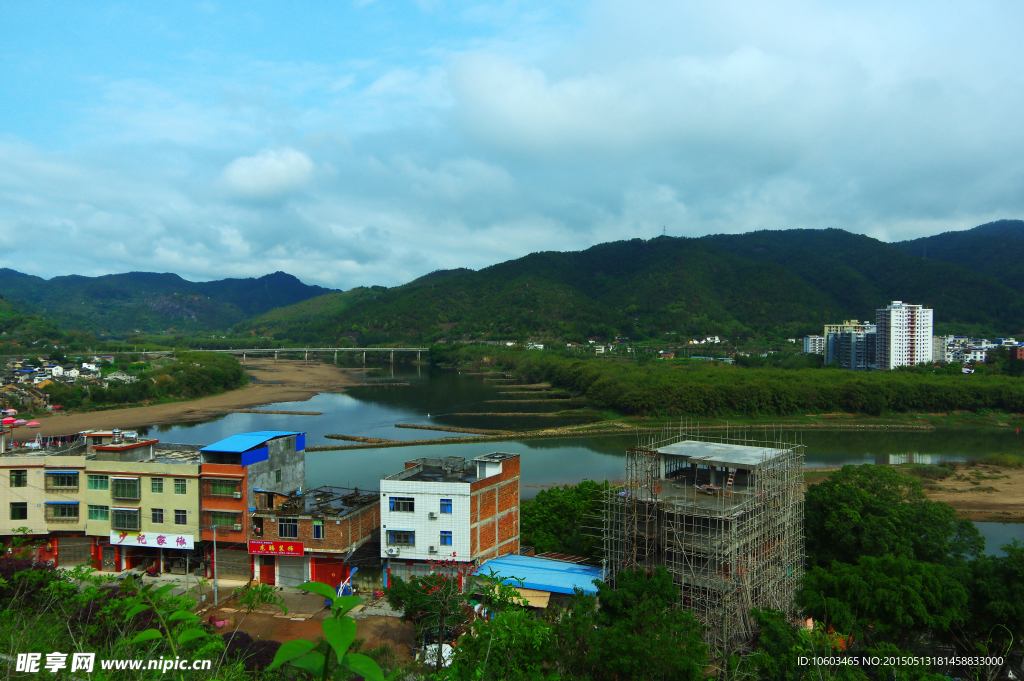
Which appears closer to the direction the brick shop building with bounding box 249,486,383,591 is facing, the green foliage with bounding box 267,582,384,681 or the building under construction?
the green foliage

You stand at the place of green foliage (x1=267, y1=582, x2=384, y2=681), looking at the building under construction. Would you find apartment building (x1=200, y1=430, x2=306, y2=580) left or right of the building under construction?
left

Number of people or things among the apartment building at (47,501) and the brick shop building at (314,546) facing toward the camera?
2

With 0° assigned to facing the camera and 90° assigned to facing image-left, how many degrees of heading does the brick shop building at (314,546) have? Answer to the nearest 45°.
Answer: approximately 0°

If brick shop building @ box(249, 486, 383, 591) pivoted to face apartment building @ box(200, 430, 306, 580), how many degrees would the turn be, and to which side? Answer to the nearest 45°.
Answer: approximately 135° to its right

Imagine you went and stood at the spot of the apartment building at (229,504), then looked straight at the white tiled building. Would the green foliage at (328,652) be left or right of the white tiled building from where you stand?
right

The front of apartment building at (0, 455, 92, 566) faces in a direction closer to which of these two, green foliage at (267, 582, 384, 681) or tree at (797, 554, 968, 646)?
the green foliage

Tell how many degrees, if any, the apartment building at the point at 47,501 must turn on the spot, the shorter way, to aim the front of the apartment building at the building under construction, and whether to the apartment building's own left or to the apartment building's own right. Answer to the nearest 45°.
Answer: approximately 45° to the apartment building's own left

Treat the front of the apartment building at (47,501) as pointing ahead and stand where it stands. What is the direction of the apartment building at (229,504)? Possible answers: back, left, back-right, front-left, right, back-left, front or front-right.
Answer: front-left

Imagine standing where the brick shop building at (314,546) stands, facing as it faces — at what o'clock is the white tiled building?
The white tiled building is roughly at 10 o'clock from the brick shop building.

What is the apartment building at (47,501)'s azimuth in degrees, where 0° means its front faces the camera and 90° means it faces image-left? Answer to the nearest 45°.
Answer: approximately 0°
